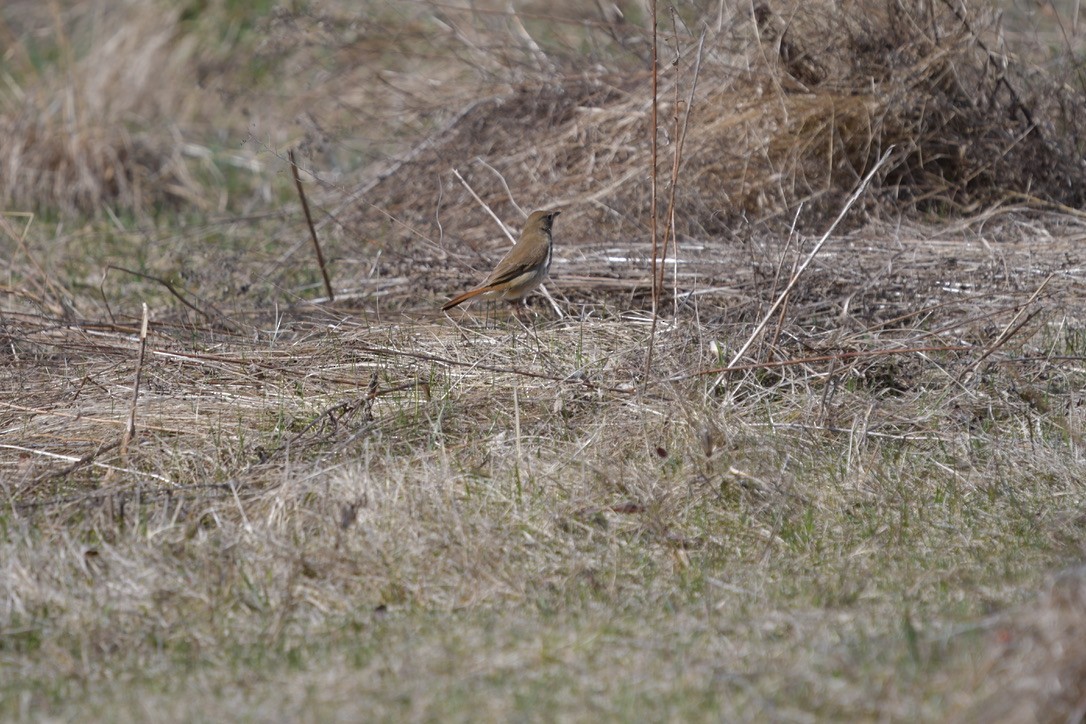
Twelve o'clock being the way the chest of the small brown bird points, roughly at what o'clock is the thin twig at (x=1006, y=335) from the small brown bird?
The thin twig is roughly at 1 o'clock from the small brown bird.

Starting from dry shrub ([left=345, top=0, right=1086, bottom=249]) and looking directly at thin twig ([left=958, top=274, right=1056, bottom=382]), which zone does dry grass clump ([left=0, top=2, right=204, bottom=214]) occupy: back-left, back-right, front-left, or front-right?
back-right

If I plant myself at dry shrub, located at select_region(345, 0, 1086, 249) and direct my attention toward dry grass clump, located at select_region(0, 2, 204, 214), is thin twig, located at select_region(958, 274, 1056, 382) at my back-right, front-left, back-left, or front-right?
back-left

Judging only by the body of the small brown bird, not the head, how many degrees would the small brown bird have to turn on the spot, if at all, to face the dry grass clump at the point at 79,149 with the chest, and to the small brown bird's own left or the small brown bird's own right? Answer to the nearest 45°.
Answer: approximately 135° to the small brown bird's own left

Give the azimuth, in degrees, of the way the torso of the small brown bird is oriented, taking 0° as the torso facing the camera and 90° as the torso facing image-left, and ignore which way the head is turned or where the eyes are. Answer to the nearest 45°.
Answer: approximately 270°

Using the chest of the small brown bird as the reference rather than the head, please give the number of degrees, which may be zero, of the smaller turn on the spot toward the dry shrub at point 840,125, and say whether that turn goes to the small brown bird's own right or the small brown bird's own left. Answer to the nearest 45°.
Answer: approximately 45° to the small brown bird's own left
